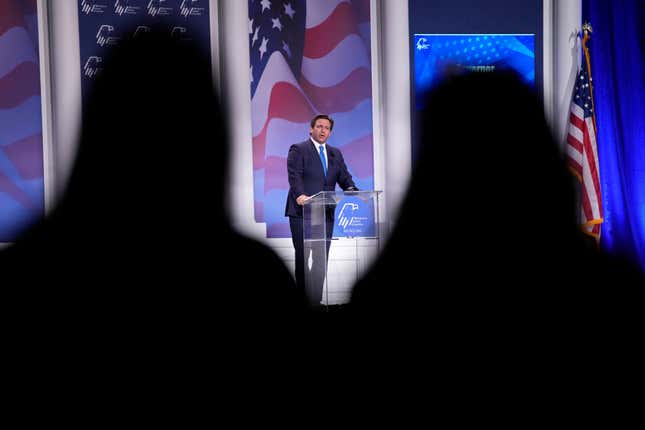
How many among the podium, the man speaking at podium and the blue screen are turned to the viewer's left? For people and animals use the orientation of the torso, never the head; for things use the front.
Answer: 0

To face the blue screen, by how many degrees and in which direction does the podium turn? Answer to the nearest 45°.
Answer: approximately 90° to its left

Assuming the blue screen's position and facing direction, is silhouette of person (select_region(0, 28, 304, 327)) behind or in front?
in front

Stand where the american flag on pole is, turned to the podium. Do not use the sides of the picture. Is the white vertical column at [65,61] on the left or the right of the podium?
right

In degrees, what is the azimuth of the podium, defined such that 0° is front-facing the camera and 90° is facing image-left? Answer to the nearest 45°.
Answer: approximately 315°

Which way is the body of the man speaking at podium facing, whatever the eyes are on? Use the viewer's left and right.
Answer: facing the viewer and to the right of the viewer

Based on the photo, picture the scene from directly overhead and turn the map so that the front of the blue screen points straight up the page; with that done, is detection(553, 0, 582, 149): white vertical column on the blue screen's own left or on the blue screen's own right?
on the blue screen's own left

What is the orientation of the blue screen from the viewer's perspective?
toward the camera

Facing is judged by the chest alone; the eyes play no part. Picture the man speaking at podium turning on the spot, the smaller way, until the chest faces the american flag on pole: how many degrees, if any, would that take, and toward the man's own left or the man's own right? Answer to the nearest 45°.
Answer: approximately 90° to the man's own left

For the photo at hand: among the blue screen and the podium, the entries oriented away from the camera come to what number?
0

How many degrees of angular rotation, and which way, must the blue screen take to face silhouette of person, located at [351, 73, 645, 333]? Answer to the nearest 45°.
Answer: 0° — it already faces them

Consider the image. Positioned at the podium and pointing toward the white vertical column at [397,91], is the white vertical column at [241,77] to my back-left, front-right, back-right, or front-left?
front-left

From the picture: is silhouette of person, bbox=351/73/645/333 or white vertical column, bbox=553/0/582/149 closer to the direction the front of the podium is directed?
the silhouette of person

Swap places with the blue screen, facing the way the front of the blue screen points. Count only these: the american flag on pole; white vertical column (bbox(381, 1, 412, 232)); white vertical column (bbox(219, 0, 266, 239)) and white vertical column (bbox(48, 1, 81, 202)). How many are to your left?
1

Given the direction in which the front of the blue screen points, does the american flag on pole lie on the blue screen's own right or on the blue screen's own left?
on the blue screen's own left

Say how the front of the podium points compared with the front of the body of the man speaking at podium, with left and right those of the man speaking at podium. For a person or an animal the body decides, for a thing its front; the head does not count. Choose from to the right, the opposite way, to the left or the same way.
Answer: the same way

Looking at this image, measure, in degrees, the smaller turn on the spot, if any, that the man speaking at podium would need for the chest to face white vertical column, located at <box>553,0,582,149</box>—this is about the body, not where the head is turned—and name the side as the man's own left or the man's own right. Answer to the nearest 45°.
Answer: approximately 90° to the man's own left

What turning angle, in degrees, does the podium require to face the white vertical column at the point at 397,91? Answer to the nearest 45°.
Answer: approximately 135° to its left

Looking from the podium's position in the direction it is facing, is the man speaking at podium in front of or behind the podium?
behind
